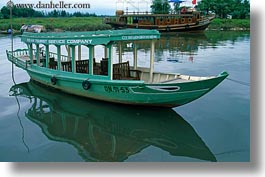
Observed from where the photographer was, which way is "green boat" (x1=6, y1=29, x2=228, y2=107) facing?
facing the viewer and to the right of the viewer

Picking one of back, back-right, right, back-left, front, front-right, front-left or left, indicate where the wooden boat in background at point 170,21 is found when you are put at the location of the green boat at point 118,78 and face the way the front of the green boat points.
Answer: back-left

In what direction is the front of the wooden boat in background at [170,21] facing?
to the viewer's right

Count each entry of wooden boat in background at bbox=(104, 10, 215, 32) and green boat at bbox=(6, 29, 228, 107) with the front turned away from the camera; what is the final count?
0

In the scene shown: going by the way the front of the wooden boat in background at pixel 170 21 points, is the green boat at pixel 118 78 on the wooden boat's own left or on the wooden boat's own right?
on the wooden boat's own right
